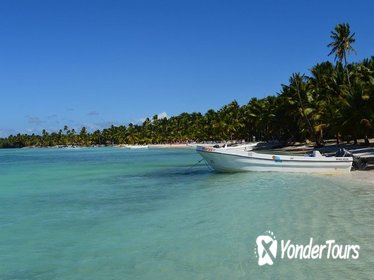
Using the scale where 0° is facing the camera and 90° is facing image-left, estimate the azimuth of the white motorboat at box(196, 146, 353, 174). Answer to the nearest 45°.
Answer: approximately 90°
